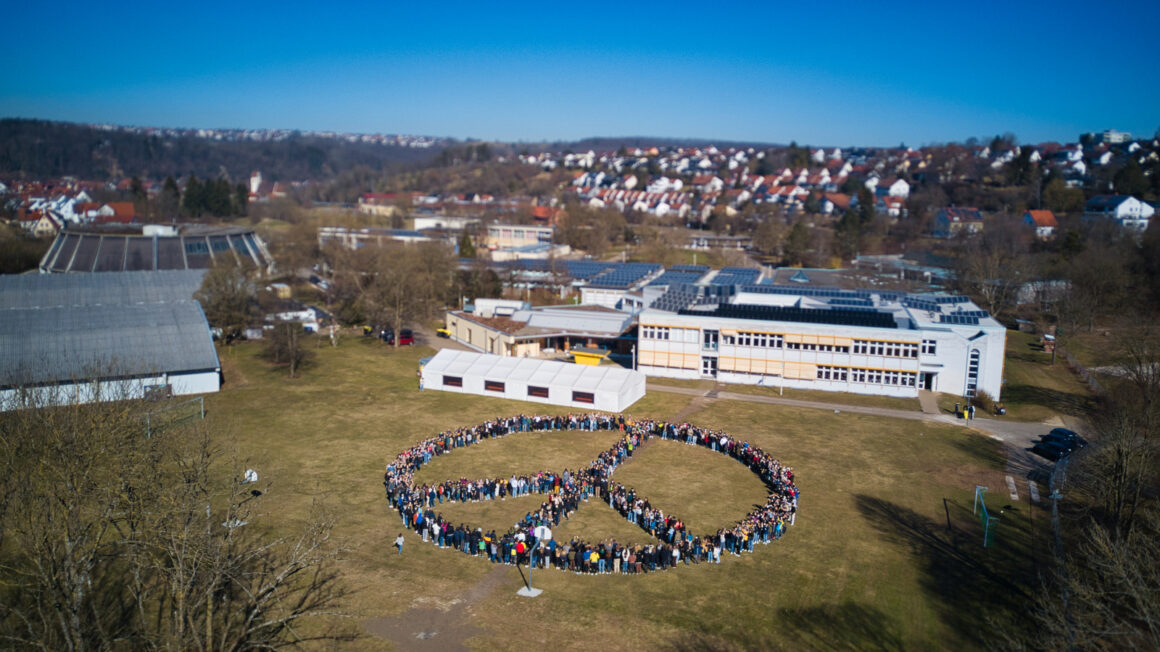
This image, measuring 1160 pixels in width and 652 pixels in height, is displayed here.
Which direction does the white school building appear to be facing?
toward the camera

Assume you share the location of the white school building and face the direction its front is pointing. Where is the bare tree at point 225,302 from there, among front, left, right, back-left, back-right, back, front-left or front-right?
right

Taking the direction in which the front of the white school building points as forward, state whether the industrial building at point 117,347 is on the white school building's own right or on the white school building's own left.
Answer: on the white school building's own right

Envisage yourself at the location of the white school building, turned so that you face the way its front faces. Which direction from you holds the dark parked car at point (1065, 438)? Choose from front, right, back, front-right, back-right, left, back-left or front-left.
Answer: front-left

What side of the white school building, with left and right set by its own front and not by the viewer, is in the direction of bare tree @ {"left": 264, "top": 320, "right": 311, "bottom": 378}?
right

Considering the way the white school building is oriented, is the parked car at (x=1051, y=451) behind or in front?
in front

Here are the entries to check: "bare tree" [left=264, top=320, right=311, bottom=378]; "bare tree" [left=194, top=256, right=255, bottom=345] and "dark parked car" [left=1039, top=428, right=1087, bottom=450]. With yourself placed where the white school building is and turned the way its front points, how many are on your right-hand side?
2

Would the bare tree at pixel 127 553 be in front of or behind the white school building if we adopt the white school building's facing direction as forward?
in front

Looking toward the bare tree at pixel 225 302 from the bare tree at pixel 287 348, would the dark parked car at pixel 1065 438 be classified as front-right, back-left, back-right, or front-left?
back-right
